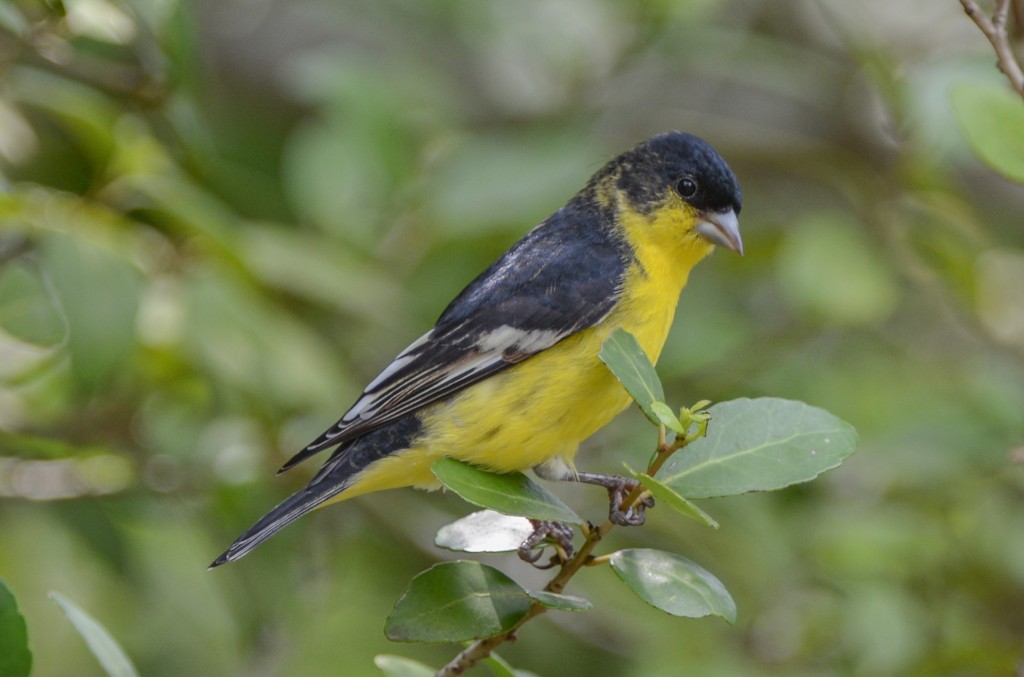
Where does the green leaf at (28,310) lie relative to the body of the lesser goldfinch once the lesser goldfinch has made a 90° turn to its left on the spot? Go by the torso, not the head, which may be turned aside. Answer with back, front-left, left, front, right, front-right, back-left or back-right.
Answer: left

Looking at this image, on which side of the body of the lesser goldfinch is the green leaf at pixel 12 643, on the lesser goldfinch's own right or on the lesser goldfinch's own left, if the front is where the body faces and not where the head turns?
on the lesser goldfinch's own right

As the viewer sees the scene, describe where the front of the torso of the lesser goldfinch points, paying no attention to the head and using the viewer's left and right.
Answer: facing to the right of the viewer

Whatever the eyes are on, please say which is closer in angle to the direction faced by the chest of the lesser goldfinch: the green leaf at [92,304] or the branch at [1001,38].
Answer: the branch
